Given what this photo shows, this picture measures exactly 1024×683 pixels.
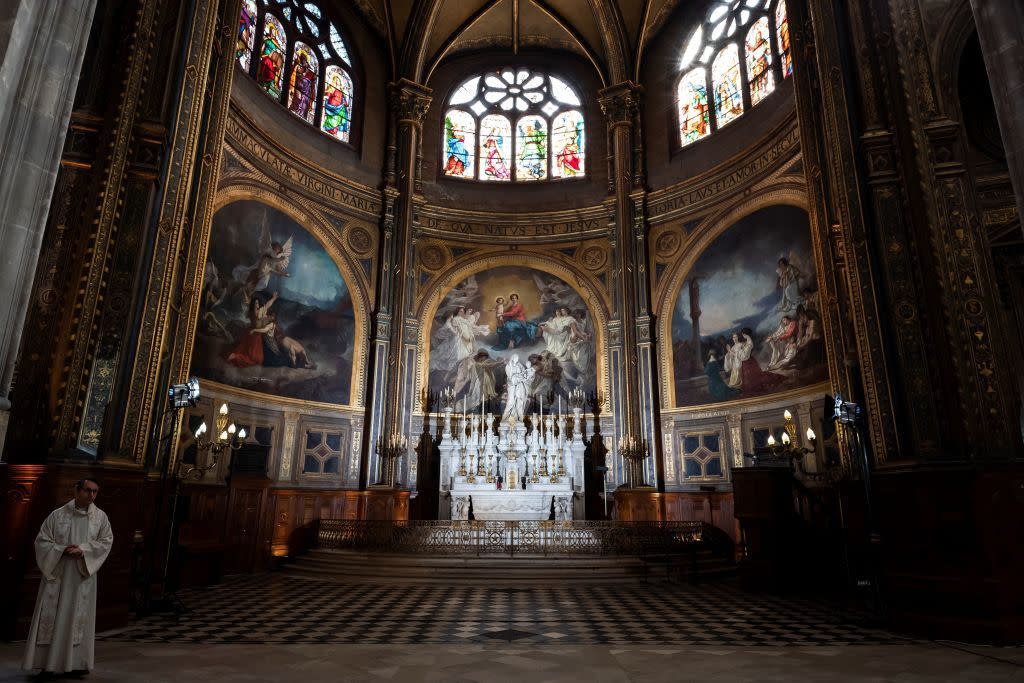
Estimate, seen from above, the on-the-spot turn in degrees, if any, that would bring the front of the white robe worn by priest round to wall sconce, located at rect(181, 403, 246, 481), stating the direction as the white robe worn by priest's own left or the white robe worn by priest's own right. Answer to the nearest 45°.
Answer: approximately 180°

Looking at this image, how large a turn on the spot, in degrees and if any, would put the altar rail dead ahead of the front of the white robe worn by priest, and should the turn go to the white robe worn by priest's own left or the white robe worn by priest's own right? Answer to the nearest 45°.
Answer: approximately 135° to the white robe worn by priest's own left

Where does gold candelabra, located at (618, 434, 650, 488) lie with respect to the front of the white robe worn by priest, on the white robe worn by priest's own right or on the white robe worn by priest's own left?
on the white robe worn by priest's own left

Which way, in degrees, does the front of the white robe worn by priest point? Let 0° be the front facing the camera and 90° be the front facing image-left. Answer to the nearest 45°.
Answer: approximately 0°

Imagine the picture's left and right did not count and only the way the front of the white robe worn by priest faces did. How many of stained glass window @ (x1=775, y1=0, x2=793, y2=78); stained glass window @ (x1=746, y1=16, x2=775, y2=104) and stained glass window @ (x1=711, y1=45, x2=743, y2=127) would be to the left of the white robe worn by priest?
3

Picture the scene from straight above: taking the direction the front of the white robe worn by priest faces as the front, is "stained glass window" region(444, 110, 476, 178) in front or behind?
behind

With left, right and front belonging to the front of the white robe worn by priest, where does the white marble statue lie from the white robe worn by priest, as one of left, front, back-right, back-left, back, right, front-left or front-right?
back-left
